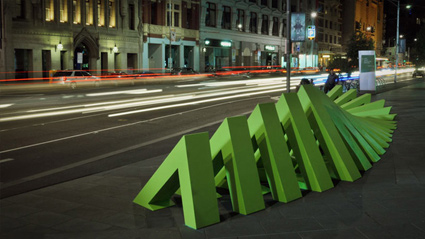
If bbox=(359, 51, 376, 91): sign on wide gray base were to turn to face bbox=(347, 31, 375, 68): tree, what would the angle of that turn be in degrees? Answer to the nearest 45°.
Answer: approximately 180°

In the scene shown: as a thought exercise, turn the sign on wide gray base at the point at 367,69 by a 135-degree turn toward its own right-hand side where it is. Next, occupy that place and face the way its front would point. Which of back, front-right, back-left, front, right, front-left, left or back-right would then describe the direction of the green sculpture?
back-left

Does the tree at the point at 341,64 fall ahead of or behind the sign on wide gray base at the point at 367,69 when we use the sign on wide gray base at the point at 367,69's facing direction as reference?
behind

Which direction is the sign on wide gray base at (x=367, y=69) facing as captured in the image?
toward the camera

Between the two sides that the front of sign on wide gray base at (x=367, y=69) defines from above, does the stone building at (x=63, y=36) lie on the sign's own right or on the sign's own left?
on the sign's own right
